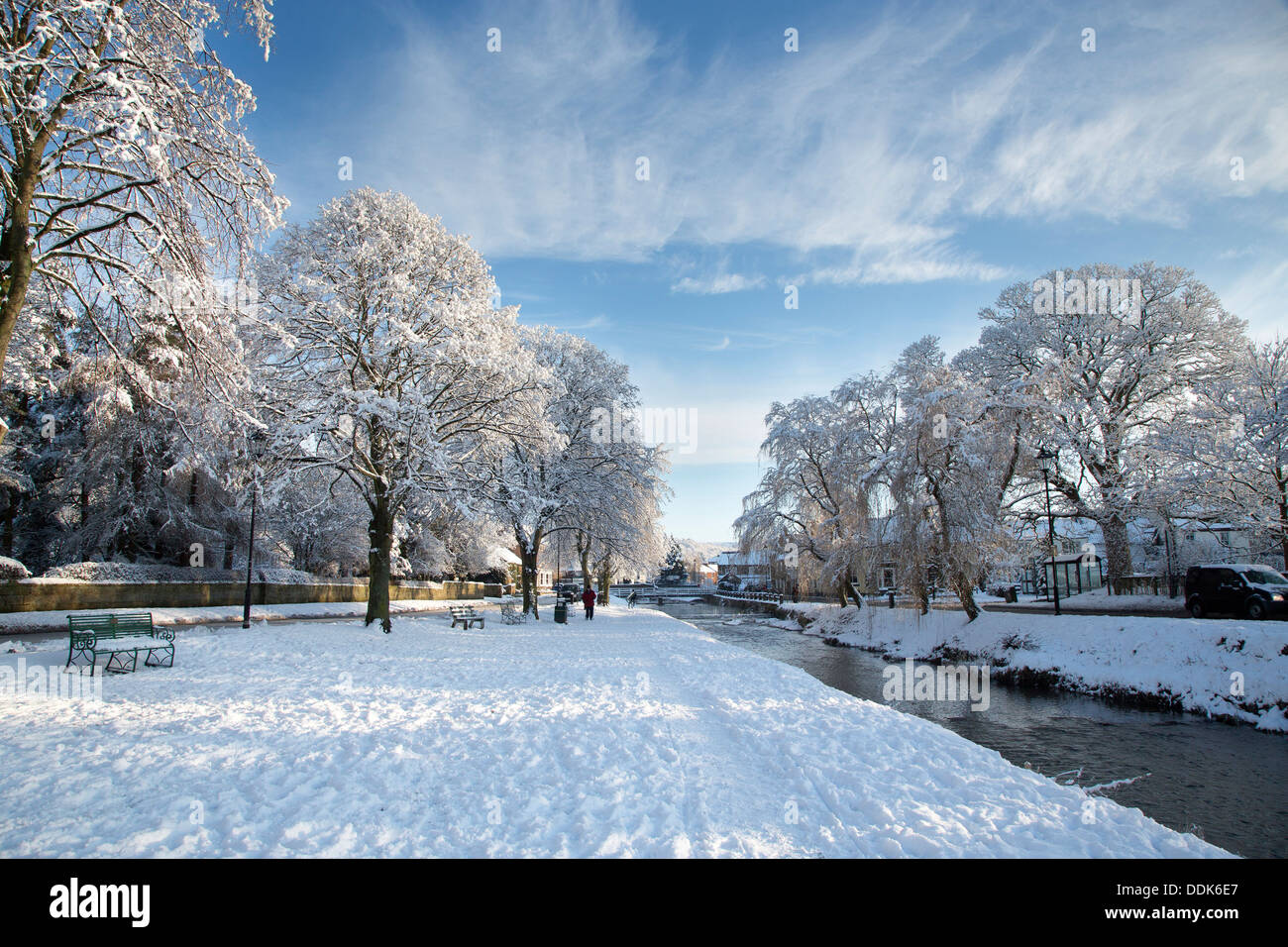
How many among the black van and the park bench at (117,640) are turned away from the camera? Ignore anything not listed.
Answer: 0

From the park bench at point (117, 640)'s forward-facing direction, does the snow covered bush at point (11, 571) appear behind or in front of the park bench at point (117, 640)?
behind

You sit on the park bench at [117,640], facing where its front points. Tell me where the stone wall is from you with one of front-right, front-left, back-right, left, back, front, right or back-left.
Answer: back-left

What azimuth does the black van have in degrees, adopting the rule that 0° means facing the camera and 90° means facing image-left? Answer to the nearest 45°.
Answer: approximately 315°

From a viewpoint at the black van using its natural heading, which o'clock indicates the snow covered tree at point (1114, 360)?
The snow covered tree is roughly at 7 o'clock from the black van.

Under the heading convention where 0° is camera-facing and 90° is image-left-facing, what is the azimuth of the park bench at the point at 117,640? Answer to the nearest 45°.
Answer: approximately 315°

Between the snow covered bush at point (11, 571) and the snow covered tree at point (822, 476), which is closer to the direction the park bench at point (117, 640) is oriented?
the snow covered tree

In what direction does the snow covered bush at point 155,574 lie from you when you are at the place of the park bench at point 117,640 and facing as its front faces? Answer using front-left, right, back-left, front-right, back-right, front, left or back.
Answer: back-left
